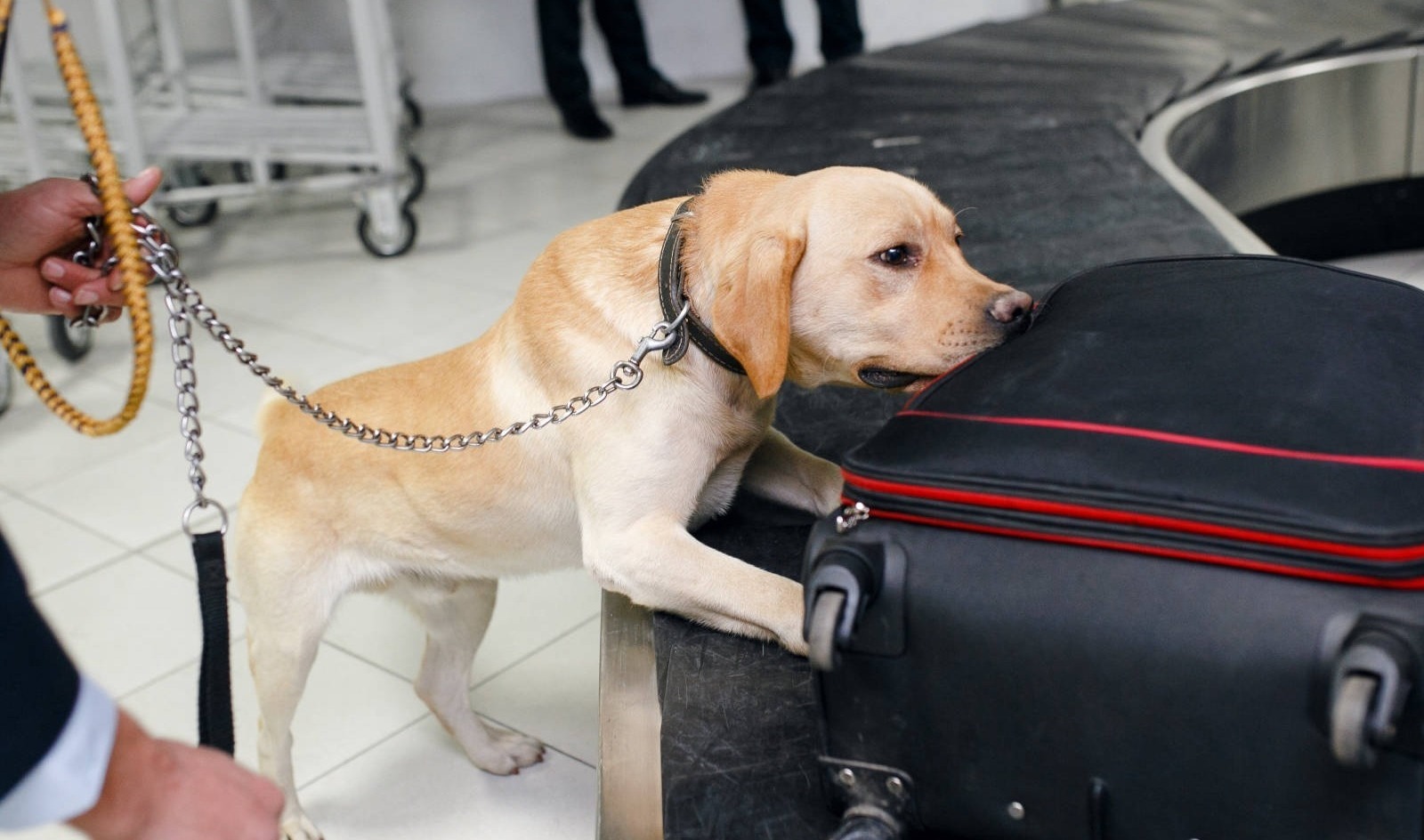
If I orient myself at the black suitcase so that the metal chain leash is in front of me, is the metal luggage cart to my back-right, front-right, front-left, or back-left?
front-right

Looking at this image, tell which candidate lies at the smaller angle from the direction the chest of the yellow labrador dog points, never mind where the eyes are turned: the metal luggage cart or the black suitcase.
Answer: the black suitcase

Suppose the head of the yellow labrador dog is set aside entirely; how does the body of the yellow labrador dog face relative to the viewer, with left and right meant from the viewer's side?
facing to the right of the viewer

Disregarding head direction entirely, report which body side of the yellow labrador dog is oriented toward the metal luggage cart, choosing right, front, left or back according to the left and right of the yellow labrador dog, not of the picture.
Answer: left

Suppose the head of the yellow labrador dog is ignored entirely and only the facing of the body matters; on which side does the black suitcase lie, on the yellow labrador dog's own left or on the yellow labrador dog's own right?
on the yellow labrador dog's own right
